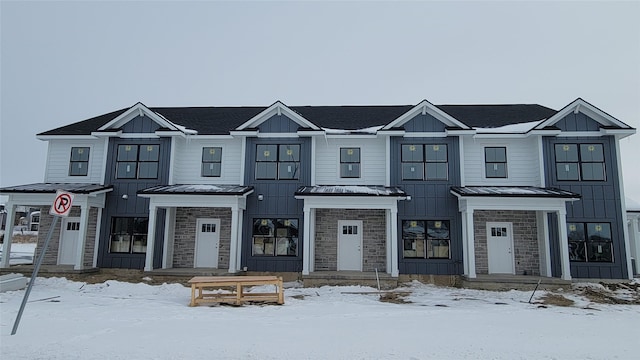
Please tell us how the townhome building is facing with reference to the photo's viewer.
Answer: facing the viewer

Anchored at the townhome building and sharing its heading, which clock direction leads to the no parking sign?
The no parking sign is roughly at 1 o'clock from the townhome building.
